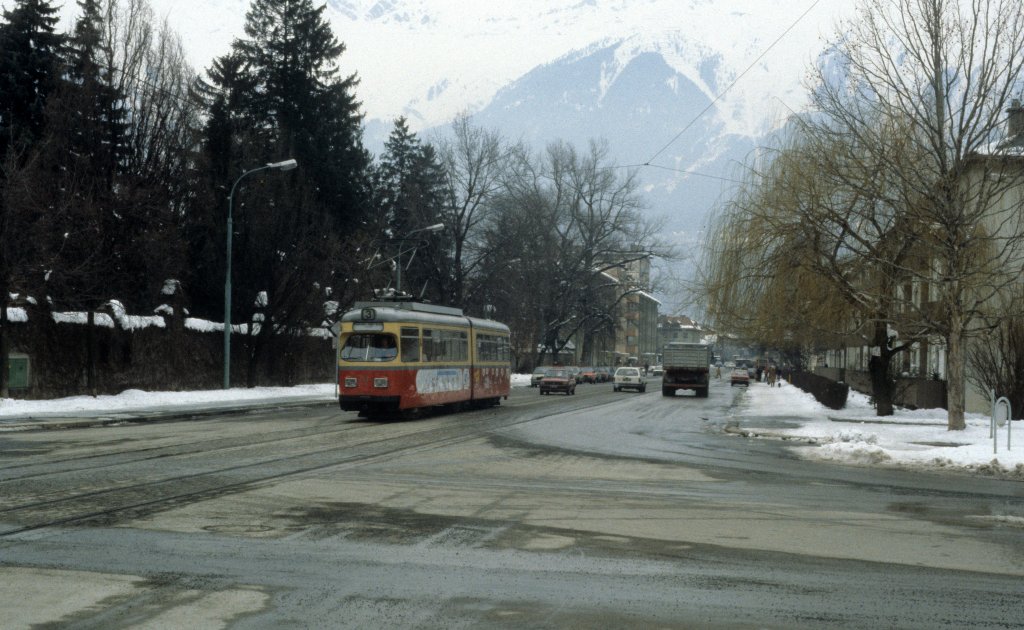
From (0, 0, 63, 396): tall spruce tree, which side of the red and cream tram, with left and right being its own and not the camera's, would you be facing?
right

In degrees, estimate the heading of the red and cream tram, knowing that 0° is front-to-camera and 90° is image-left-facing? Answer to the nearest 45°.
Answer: approximately 45°

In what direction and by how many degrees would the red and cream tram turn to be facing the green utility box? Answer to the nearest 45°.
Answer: approximately 45° to its right
